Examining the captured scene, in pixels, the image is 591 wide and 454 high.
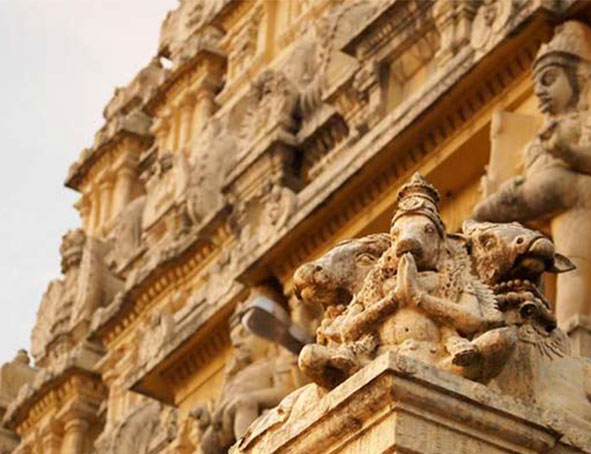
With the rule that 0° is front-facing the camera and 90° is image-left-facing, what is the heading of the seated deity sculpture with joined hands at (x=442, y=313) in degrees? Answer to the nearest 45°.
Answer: approximately 0°
